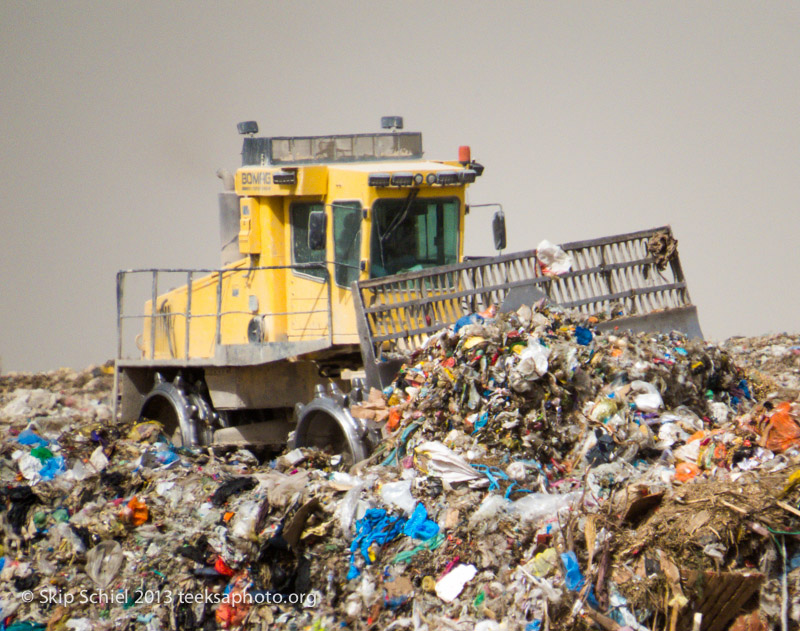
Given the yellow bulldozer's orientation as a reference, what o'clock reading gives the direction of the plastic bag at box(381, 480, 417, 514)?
The plastic bag is roughly at 1 o'clock from the yellow bulldozer.

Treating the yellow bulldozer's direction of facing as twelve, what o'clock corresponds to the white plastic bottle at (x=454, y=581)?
The white plastic bottle is roughly at 1 o'clock from the yellow bulldozer.

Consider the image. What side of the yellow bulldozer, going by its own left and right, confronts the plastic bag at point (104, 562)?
right

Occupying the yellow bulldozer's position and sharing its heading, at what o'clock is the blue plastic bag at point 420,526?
The blue plastic bag is roughly at 1 o'clock from the yellow bulldozer.

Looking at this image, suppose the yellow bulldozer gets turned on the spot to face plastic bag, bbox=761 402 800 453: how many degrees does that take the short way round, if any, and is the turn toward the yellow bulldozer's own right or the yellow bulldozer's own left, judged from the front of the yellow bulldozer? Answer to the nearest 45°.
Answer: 0° — it already faces it

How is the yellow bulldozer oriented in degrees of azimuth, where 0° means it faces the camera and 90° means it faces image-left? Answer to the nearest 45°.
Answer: approximately 315°

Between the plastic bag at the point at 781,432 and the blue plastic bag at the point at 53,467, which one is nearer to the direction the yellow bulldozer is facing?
the plastic bag

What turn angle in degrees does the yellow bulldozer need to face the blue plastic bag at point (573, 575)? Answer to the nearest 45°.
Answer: approximately 45° to its right

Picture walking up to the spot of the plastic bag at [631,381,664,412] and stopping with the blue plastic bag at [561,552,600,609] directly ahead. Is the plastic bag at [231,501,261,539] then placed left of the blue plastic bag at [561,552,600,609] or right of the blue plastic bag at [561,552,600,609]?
right

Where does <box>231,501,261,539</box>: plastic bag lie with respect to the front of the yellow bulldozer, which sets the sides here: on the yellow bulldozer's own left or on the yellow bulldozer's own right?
on the yellow bulldozer's own right
